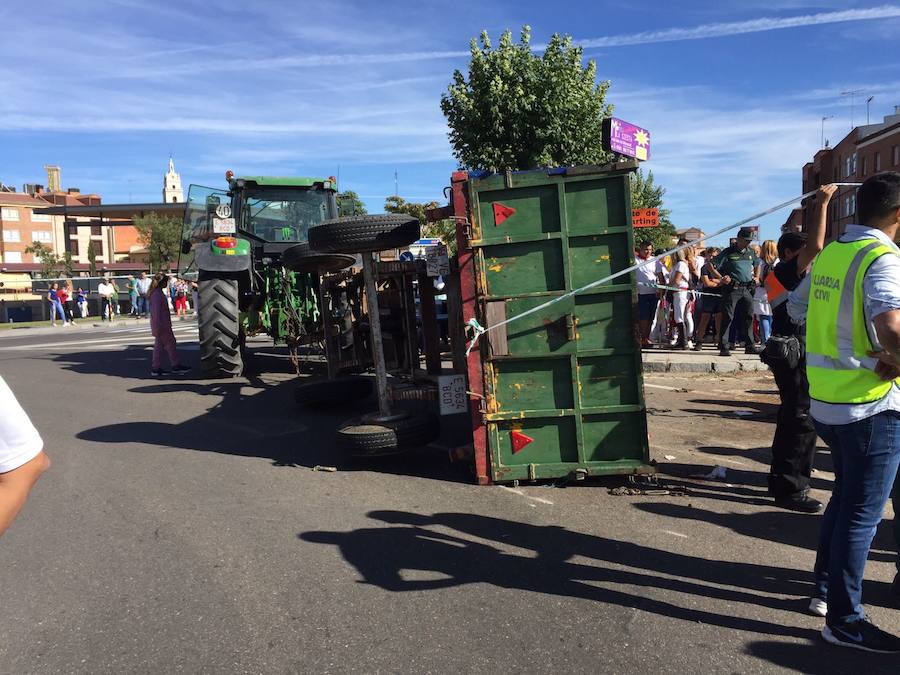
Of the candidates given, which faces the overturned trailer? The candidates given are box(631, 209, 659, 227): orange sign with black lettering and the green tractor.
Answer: the orange sign with black lettering

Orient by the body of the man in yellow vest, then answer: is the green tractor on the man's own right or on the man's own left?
on the man's own left

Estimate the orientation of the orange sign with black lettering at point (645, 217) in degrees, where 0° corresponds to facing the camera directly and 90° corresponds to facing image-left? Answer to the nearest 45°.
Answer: approximately 0°

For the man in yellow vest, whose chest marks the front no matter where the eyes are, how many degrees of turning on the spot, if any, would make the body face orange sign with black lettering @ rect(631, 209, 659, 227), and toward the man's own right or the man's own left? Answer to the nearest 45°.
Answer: approximately 45° to the man's own left

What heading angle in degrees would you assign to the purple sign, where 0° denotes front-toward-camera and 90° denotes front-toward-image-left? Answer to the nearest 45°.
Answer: approximately 315°

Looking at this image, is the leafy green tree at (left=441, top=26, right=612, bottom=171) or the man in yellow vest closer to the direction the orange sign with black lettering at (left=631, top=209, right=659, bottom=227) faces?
the man in yellow vest
